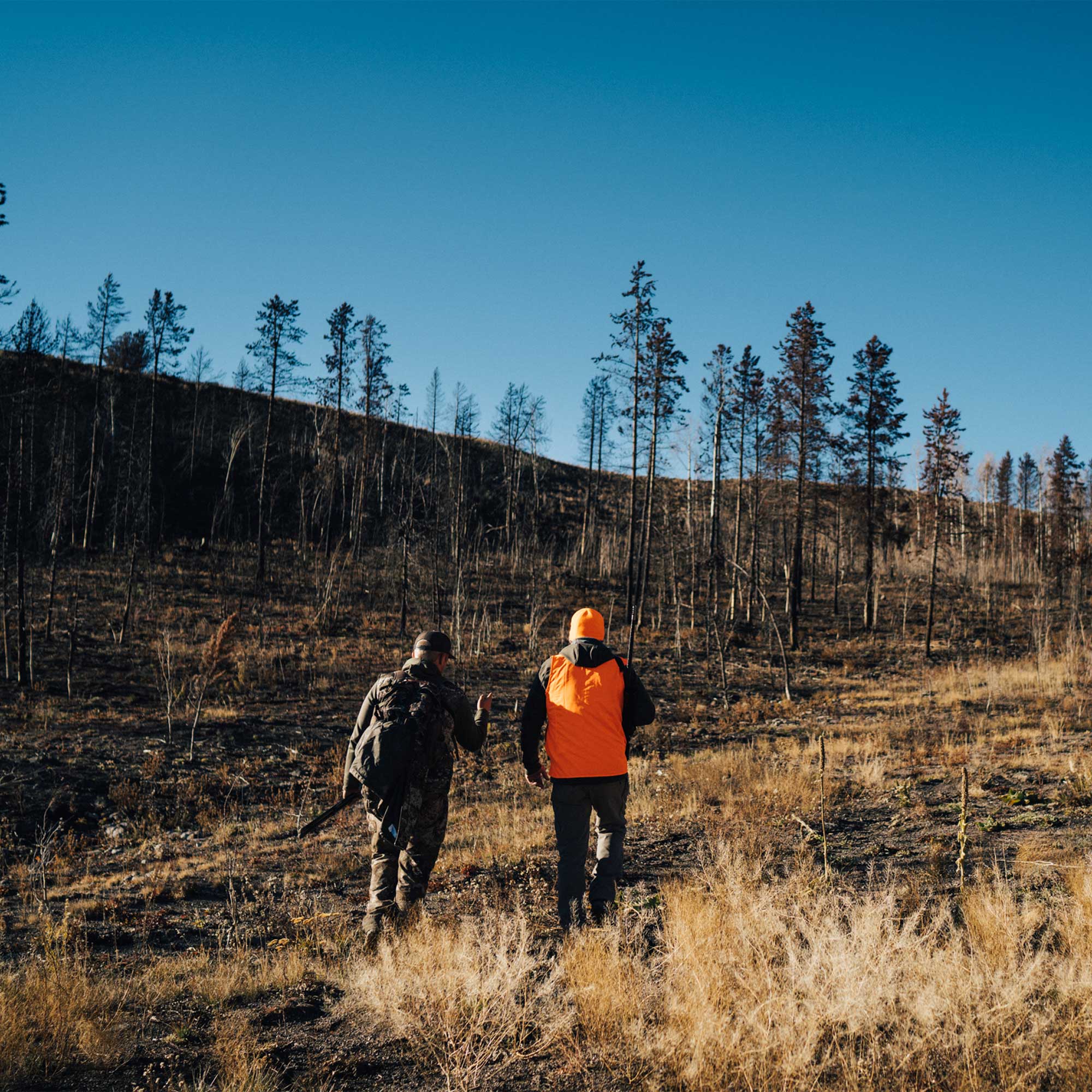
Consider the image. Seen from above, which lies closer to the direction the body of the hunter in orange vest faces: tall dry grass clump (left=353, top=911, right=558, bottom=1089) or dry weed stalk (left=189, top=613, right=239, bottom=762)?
the dry weed stalk

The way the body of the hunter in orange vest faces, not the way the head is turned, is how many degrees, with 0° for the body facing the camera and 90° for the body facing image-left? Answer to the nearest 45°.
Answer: approximately 180°

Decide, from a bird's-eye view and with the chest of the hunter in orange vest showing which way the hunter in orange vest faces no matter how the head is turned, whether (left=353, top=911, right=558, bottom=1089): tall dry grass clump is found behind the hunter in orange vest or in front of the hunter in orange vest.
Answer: behind

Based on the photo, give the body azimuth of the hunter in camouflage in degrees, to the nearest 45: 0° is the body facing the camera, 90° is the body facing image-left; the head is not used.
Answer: approximately 225°

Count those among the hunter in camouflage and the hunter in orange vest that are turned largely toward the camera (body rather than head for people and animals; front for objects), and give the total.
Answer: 0

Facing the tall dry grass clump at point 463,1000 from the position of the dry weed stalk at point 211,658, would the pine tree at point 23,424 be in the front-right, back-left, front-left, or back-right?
back-right
